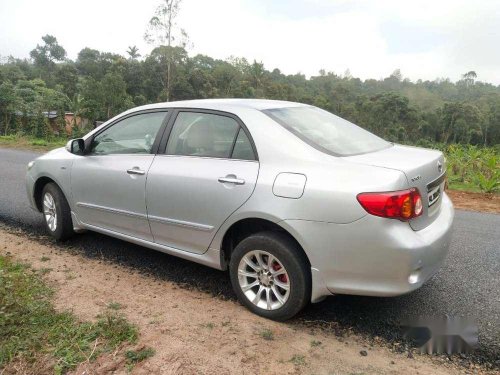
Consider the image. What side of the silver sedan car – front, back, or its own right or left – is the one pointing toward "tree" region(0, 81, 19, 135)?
front

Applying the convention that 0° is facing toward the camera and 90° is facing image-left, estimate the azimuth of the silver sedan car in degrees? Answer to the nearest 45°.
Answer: approximately 135°
